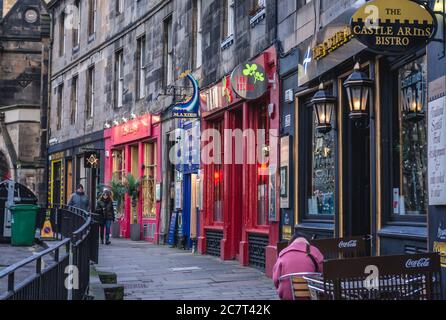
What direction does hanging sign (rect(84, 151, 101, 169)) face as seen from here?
toward the camera

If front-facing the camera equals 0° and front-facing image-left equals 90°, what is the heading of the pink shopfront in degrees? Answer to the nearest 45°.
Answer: approximately 45°

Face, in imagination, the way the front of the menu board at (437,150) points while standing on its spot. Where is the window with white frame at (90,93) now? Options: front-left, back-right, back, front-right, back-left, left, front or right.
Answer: right

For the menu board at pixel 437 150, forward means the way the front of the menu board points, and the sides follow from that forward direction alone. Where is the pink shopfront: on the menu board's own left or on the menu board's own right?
on the menu board's own right

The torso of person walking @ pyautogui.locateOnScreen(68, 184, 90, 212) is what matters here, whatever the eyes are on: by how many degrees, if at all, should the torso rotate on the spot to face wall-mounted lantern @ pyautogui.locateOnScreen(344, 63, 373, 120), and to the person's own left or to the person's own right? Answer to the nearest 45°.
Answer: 0° — they already face it

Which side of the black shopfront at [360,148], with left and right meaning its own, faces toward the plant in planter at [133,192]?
right

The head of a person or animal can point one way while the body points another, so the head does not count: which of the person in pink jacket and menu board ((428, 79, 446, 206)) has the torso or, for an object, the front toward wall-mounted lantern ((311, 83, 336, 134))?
the person in pink jacket

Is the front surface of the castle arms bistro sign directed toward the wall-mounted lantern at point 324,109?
no

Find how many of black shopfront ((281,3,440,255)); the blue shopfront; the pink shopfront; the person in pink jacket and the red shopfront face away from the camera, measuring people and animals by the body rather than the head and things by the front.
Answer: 1

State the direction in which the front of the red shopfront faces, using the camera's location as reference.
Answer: facing the viewer and to the left of the viewer

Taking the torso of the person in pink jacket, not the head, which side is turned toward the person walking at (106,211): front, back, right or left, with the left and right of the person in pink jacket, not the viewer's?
front

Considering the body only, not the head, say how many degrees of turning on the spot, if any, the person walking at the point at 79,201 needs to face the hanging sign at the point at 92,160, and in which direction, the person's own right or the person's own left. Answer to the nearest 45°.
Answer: approximately 180°

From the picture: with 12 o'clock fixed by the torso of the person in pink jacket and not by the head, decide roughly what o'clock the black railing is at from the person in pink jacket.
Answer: The black railing is roughly at 9 o'clock from the person in pink jacket.

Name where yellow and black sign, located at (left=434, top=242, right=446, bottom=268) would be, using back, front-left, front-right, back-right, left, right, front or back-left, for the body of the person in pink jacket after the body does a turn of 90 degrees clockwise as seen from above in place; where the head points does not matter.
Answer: front-left

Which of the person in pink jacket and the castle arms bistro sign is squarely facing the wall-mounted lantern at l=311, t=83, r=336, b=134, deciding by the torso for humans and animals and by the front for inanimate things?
the person in pink jacket

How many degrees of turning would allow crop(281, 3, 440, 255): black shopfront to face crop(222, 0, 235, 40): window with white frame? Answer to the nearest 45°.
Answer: approximately 90° to its right

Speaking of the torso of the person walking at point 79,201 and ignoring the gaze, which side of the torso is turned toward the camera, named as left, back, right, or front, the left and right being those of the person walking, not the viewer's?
front

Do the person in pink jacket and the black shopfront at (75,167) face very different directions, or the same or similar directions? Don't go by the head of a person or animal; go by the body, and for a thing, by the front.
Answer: very different directions

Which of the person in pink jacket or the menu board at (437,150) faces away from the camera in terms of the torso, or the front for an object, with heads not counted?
the person in pink jacket
